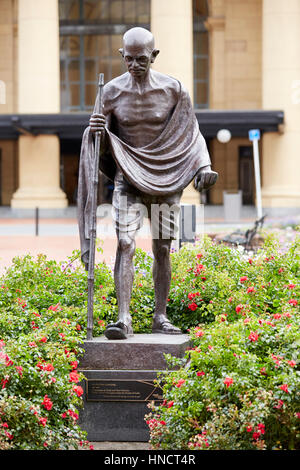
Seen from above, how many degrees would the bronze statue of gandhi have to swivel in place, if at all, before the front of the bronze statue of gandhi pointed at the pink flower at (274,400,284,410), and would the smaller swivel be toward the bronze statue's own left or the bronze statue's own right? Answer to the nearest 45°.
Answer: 0° — it already faces it

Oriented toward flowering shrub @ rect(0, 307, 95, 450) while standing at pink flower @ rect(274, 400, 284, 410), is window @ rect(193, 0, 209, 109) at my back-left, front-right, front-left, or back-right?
front-right

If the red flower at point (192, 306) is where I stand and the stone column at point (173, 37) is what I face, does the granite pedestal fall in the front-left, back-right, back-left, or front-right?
back-left

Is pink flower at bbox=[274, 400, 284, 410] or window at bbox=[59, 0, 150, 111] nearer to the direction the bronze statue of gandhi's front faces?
the pink flower

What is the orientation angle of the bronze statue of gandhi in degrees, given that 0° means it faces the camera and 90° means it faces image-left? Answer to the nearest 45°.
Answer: approximately 0°

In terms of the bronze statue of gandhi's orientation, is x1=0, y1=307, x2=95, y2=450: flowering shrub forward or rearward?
forward

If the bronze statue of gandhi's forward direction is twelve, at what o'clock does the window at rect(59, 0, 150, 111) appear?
The window is roughly at 6 o'clock from the bronze statue of gandhi.

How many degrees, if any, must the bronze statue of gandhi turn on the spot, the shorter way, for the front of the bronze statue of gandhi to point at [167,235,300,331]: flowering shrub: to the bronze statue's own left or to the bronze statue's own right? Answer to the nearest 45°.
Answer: approximately 135° to the bronze statue's own left

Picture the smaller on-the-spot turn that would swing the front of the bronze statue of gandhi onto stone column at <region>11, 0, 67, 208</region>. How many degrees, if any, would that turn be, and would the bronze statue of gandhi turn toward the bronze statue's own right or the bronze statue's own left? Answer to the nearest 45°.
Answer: approximately 180°

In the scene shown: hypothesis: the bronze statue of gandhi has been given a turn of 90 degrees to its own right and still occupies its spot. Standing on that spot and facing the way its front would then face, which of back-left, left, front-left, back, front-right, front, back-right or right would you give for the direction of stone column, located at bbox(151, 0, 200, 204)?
right

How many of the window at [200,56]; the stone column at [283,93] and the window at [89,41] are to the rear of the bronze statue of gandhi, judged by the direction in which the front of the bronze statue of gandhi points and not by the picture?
3

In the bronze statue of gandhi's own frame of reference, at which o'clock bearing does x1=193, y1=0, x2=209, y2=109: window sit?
The window is roughly at 6 o'clock from the bronze statue of gandhi.
